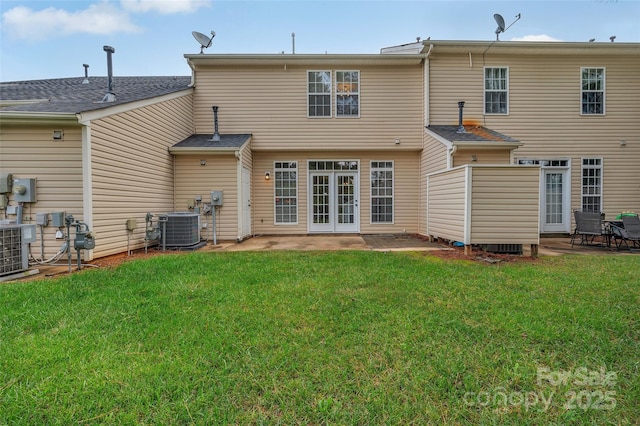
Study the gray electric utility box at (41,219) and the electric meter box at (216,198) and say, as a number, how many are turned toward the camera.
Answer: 2

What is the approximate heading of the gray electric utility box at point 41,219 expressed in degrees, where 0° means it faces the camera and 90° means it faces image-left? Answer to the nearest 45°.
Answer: approximately 0°

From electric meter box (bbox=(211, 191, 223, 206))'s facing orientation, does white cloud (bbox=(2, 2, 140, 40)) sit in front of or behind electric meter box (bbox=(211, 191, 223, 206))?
behind

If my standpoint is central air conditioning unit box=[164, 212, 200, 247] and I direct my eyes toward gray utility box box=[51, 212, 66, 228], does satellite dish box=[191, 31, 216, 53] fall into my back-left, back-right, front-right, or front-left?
back-right

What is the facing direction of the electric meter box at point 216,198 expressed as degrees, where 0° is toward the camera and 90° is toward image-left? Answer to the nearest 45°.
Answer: approximately 0°
